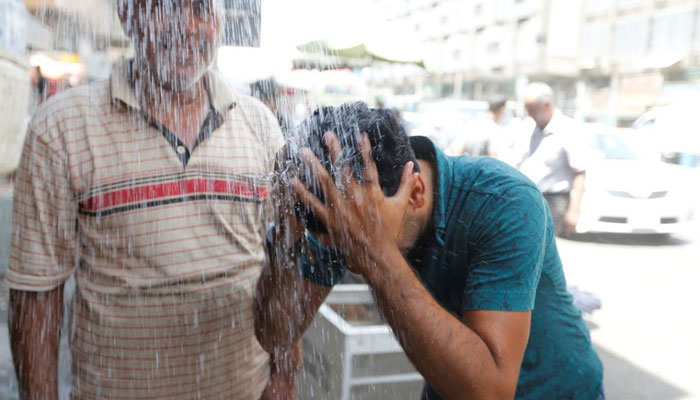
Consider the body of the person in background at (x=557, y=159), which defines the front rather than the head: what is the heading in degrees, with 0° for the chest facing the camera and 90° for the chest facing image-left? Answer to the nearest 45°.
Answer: approximately 45°

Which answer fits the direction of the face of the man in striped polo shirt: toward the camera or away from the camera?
toward the camera

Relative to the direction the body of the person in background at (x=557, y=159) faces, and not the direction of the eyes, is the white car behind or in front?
behind

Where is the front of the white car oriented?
toward the camera

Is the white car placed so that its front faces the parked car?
no

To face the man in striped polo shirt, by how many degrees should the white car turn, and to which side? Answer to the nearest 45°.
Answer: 0° — it already faces them

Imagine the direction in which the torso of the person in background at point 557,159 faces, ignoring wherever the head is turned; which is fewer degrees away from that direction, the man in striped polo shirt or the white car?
the man in striped polo shirt

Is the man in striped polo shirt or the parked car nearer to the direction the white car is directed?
the man in striped polo shirt

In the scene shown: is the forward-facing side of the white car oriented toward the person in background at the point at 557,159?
yes
